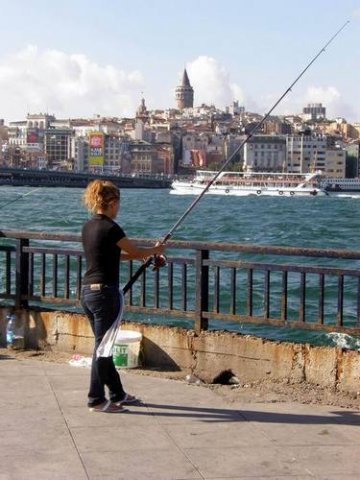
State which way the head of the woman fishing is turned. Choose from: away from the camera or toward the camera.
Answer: away from the camera

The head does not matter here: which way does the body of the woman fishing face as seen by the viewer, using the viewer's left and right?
facing away from the viewer and to the right of the viewer

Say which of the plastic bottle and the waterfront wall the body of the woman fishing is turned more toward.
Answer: the waterfront wall

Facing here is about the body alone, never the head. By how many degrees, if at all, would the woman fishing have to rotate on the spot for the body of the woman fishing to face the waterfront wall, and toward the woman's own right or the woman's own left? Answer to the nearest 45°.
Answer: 0° — they already face it

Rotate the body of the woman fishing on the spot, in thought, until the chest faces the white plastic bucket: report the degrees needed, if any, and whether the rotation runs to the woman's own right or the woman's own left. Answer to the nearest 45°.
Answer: approximately 45° to the woman's own left

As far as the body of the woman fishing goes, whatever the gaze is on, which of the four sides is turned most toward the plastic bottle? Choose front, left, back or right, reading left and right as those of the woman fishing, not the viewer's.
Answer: left
